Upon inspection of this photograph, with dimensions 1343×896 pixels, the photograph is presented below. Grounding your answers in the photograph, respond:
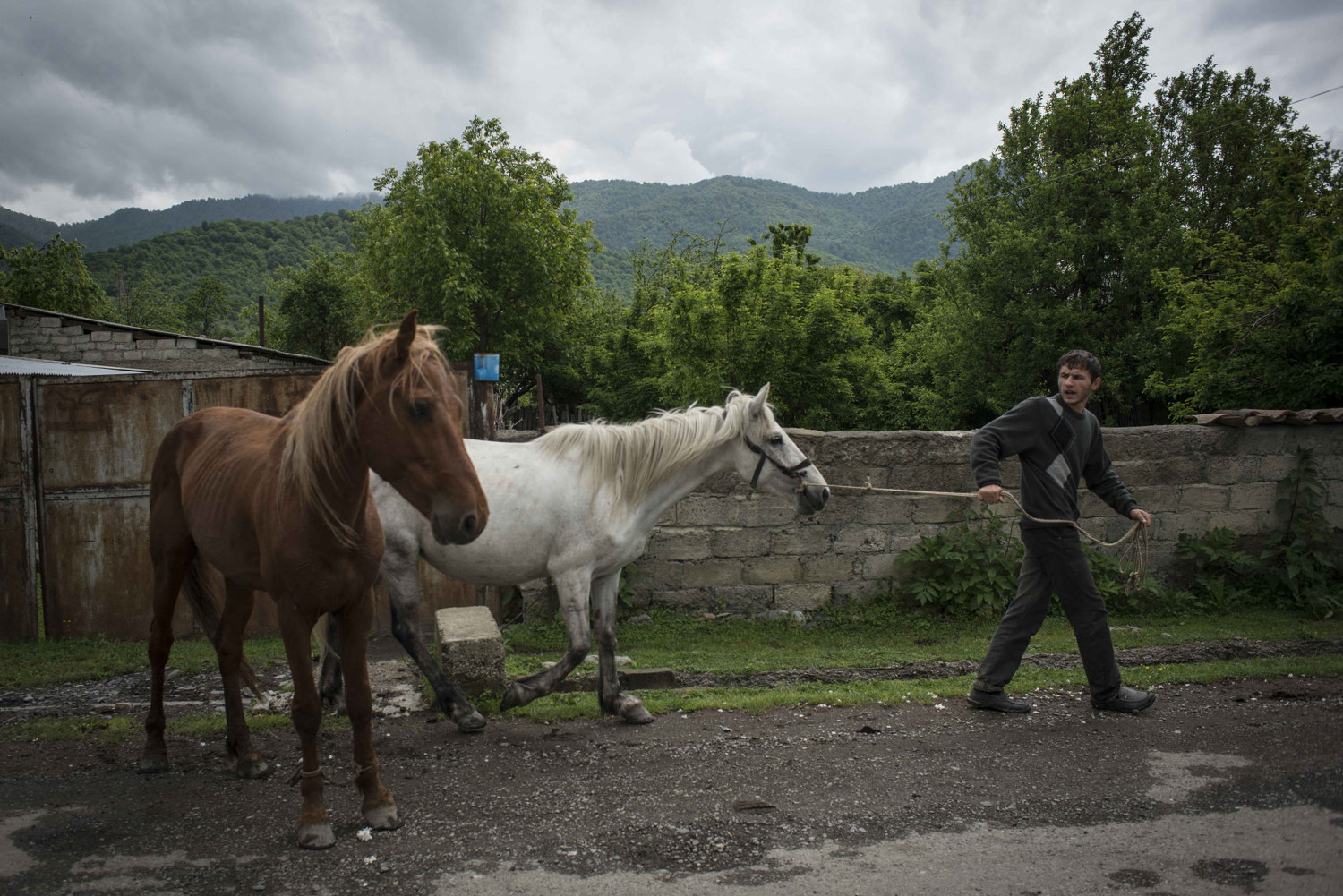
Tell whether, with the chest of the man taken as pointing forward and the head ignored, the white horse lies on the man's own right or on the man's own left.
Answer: on the man's own right

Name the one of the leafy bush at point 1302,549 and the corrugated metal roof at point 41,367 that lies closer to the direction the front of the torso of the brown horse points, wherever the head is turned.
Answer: the leafy bush

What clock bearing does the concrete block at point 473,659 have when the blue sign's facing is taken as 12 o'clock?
The concrete block is roughly at 12 o'clock from the blue sign.

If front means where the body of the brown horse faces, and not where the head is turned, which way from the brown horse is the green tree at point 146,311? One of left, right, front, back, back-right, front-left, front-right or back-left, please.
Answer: back-left

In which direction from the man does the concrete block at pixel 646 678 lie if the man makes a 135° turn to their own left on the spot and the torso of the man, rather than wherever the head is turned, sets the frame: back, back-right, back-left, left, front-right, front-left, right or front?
left

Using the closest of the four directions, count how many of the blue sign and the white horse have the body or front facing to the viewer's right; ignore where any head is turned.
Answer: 1

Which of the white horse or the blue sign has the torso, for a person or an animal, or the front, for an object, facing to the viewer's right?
the white horse

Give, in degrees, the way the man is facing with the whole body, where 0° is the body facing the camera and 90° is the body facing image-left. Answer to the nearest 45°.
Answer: approximately 315°

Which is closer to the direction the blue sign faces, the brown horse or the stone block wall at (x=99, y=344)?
the brown horse

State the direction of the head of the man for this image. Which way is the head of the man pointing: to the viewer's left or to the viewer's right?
to the viewer's left

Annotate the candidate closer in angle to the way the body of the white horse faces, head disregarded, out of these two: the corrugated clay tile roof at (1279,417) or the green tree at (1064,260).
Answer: the corrugated clay tile roof

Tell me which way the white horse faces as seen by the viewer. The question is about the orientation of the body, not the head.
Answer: to the viewer's right

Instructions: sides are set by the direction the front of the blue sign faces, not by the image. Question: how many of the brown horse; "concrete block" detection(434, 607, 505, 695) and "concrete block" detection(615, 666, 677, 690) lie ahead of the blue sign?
3
